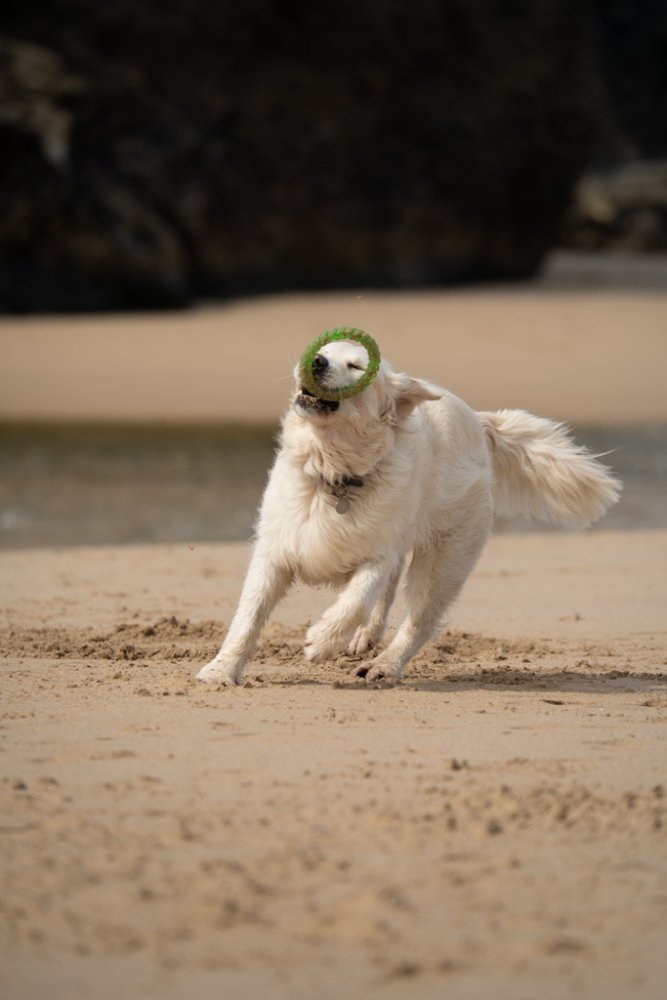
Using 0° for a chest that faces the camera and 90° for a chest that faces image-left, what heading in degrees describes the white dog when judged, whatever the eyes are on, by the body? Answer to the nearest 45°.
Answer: approximately 45°
